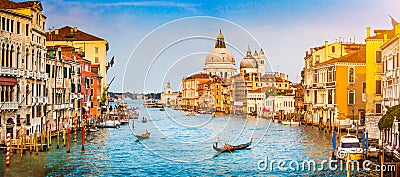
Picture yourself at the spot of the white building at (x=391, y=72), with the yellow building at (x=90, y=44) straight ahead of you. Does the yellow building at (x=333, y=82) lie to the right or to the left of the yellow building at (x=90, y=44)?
right

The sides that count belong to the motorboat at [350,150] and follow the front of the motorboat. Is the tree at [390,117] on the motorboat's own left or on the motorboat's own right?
on the motorboat's own left

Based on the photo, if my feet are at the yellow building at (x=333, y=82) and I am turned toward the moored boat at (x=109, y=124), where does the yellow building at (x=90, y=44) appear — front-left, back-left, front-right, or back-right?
front-right

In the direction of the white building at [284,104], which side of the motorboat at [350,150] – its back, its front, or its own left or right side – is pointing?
back

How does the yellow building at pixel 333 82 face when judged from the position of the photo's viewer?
facing the viewer and to the left of the viewer

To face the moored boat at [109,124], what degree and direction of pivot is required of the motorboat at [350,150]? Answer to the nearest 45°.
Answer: approximately 135° to its right

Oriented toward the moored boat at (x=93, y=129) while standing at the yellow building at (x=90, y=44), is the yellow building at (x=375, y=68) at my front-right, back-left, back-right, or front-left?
front-left

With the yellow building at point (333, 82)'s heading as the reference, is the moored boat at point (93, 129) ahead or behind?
ahead

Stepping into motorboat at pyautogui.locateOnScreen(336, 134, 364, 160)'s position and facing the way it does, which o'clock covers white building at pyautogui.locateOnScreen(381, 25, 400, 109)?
The white building is roughly at 7 o'clock from the motorboat.

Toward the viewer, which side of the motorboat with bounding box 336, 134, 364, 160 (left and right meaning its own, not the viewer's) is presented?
front

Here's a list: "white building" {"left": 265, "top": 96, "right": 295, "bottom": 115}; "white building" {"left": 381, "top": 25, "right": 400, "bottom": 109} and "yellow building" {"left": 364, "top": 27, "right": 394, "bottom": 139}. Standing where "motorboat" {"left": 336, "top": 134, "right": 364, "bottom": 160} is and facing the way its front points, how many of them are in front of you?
0
